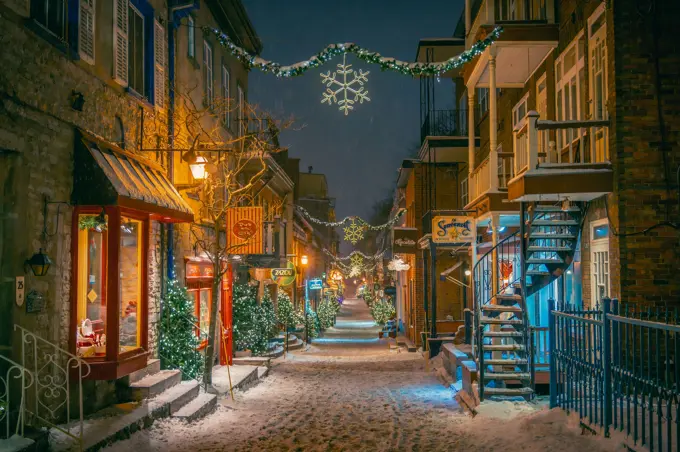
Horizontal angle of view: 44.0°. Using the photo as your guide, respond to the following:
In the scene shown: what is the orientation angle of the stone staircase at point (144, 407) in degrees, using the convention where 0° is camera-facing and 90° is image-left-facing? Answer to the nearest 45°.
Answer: approximately 315°

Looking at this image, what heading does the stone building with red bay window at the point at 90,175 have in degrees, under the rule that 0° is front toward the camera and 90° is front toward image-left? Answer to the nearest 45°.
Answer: approximately 315°

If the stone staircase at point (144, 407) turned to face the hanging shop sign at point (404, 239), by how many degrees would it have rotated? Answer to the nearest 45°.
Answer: approximately 90° to its left

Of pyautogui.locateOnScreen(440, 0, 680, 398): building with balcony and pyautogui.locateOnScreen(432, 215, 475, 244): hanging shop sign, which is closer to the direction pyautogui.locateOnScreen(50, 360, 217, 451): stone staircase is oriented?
the building with balcony

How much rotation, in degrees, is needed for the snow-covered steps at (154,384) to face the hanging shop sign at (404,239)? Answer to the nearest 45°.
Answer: approximately 90° to its left

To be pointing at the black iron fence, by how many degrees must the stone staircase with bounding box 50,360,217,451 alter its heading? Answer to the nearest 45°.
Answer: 0° — it already faces it

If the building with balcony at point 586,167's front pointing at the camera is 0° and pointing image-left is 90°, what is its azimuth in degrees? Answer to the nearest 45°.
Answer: approximately 45°

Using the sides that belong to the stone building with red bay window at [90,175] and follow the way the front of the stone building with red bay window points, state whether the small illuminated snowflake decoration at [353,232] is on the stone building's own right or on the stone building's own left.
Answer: on the stone building's own left

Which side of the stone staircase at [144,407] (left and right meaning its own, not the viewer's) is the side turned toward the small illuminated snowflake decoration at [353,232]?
left
